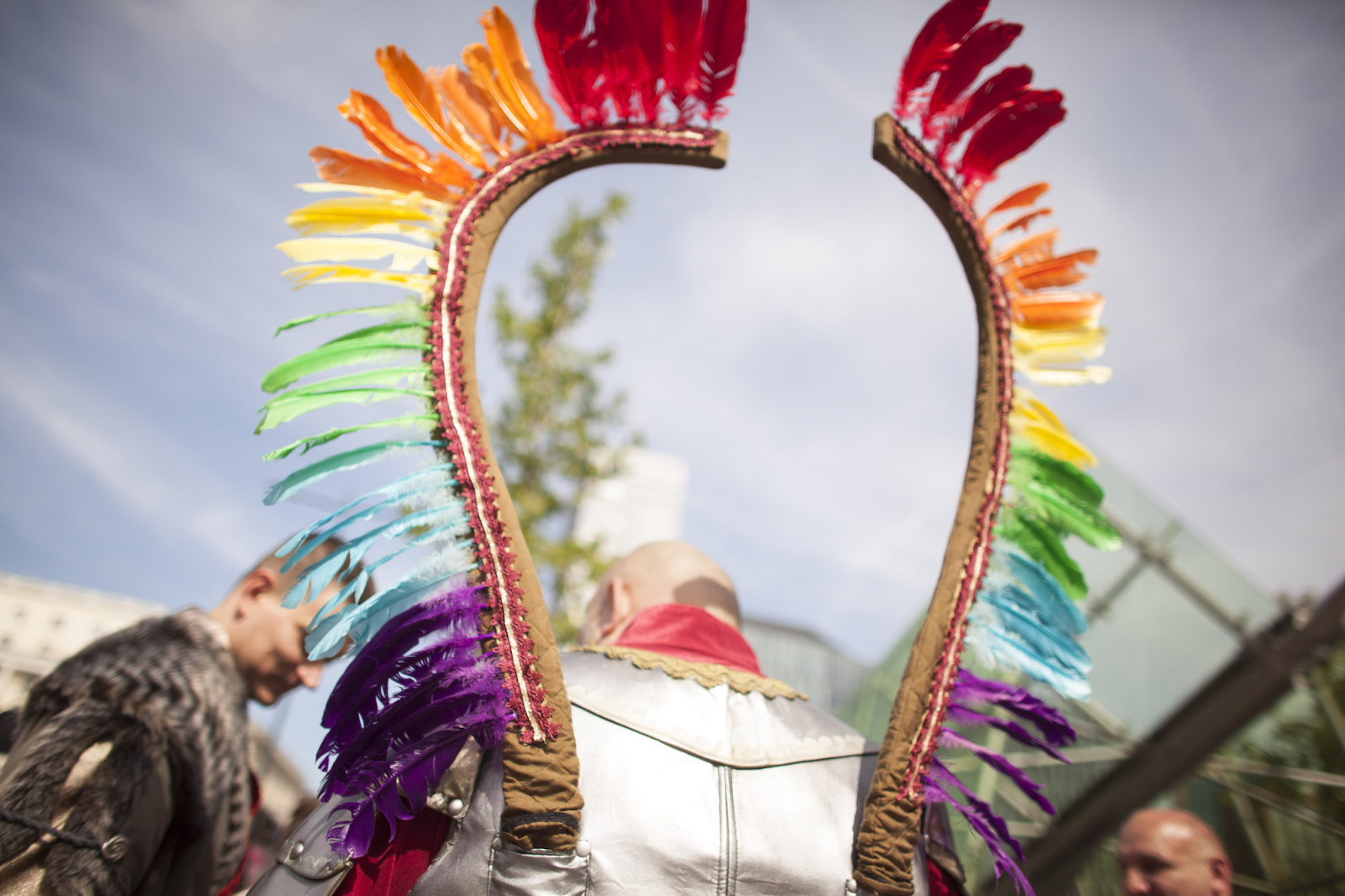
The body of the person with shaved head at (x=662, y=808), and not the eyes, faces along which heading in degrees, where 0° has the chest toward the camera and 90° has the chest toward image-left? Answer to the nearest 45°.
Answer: approximately 135°
